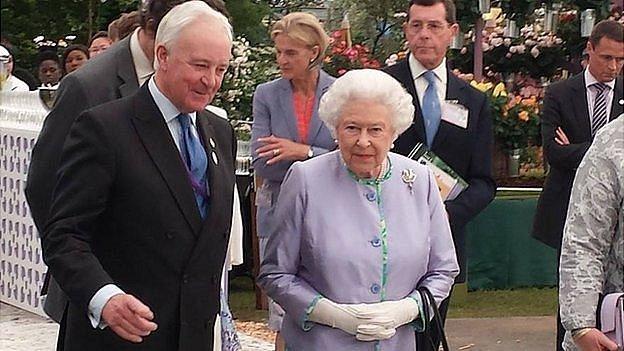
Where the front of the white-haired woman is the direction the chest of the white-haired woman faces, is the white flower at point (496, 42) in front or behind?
behind

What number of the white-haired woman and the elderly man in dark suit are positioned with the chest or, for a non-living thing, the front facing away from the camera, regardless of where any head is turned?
0

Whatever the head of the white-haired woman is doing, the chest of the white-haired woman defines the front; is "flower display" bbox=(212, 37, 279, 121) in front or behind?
behind

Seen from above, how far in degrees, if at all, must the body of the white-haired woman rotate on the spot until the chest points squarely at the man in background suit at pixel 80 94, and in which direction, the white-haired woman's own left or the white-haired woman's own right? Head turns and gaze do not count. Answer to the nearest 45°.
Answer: approximately 90° to the white-haired woman's own right

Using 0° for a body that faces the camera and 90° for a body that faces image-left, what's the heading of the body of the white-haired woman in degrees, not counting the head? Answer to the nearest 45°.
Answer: approximately 0°

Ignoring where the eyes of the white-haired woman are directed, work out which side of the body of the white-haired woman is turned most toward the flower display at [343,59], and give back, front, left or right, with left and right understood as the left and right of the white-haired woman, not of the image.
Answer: back

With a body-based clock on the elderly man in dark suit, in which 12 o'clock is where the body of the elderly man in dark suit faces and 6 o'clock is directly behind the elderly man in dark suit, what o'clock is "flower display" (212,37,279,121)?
The flower display is roughly at 8 o'clock from the elderly man in dark suit.

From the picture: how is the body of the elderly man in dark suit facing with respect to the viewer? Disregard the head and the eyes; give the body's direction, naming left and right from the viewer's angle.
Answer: facing the viewer and to the right of the viewer

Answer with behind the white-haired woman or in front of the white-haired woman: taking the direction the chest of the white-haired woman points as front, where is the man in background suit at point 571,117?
behind
